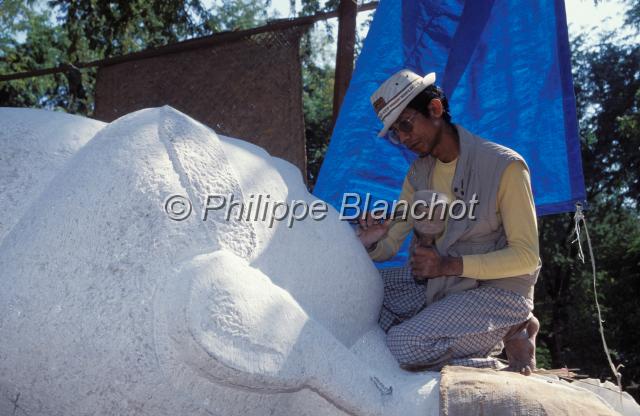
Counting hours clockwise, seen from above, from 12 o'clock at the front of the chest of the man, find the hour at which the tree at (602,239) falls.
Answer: The tree is roughly at 5 o'clock from the man.

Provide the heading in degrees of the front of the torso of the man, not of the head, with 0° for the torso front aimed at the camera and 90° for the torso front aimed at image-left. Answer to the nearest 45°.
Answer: approximately 45°

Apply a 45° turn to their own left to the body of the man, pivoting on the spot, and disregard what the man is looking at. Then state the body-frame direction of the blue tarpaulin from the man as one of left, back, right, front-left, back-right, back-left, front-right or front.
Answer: back
